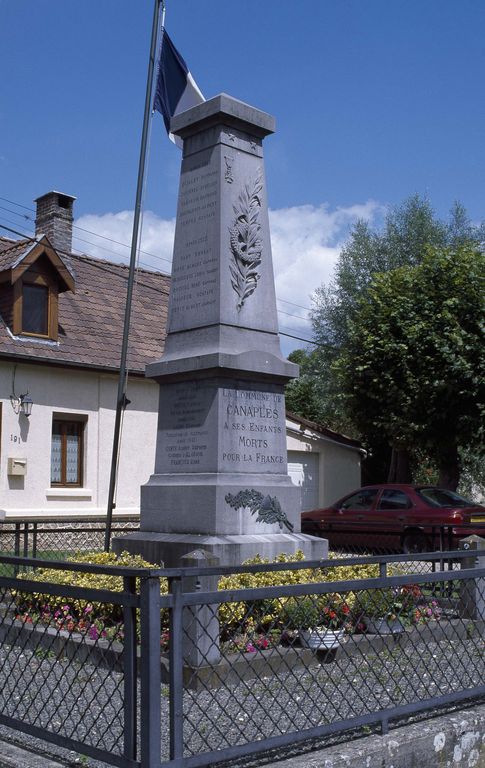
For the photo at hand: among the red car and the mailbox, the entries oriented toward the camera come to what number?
1

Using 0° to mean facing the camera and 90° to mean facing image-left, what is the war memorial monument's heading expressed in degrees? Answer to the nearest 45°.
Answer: approximately 315°

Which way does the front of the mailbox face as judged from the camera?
facing the viewer

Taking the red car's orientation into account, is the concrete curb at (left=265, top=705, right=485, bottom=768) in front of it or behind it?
behind

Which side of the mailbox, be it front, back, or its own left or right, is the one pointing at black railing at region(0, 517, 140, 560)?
front

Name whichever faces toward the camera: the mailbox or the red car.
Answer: the mailbox

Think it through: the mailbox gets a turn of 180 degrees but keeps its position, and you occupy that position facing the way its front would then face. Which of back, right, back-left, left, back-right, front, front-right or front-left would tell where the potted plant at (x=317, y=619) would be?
back

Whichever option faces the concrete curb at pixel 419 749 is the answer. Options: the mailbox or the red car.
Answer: the mailbox

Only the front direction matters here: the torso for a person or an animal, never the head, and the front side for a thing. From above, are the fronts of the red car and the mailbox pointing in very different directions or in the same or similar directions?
very different directions

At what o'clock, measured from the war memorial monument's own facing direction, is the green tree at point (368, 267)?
The green tree is roughly at 8 o'clock from the war memorial monument.

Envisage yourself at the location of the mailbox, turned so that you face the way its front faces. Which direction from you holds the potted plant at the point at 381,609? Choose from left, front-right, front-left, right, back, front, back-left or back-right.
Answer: front
